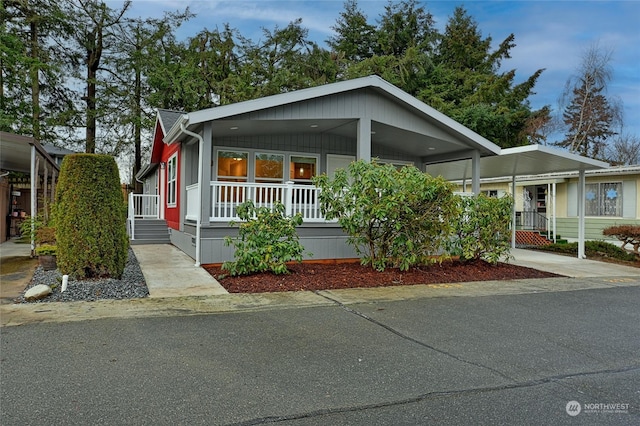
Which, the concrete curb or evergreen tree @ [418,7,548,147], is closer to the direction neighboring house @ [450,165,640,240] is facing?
the concrete curb

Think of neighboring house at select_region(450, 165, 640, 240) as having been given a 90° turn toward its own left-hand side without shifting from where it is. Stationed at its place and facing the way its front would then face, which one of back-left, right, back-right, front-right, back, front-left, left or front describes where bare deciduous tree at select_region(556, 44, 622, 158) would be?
back-left

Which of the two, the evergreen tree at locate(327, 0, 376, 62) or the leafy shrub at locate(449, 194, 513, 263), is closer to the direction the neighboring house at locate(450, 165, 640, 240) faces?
the leafy shrub

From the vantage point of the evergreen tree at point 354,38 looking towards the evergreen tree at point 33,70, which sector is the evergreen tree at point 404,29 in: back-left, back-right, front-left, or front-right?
back-left

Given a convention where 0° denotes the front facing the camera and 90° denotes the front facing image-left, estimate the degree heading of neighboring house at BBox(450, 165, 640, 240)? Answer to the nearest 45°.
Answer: approximately 45°

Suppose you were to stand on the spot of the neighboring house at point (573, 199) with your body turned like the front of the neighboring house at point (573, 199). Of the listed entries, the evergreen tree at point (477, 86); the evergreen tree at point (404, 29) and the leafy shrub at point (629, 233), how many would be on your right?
2

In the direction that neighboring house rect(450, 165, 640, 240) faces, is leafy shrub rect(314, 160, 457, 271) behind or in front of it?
in front

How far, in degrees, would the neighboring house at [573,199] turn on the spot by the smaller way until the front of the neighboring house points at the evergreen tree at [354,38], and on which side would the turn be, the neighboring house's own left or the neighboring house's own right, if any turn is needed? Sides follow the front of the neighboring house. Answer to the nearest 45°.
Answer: approximately 90° to the neighboring house's own right

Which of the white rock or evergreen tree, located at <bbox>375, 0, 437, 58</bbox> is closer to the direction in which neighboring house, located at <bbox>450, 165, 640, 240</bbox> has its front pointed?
the white rock

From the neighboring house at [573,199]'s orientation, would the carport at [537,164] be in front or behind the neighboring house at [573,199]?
in front

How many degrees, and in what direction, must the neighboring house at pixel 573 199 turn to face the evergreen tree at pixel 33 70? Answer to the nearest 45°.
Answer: approximately 45° to its right

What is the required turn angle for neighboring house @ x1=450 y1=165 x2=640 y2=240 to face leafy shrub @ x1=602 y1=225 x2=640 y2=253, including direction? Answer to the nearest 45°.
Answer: approximately 45° to its left
